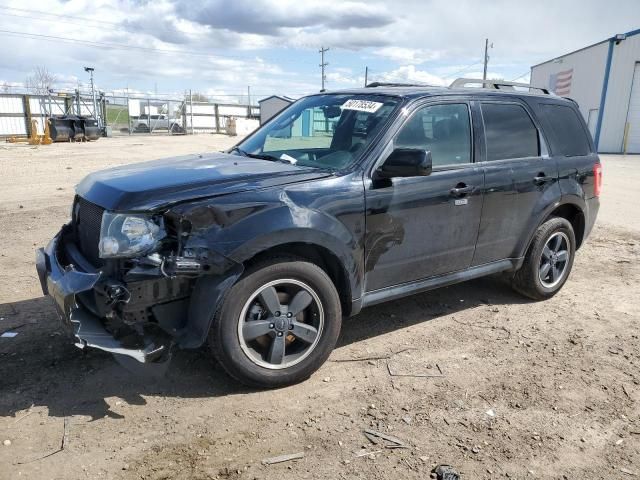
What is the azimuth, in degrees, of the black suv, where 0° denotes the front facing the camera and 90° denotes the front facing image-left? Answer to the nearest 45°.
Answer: approximately 45°

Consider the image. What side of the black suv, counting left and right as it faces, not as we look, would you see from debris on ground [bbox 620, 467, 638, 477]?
left

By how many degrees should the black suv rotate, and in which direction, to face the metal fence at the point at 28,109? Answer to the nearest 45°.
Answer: approximately 90° to its right

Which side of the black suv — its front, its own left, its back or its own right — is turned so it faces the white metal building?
back

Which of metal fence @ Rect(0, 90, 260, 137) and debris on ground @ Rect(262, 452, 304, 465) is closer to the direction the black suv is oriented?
the debris on ground

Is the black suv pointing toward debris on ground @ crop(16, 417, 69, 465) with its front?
yes

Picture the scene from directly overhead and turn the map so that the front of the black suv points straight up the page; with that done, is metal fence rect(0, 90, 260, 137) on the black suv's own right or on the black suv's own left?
on the black suv's own right
